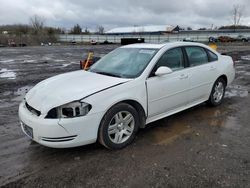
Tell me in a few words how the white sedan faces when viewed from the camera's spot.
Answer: facing the viewer and to the left of the viewer
